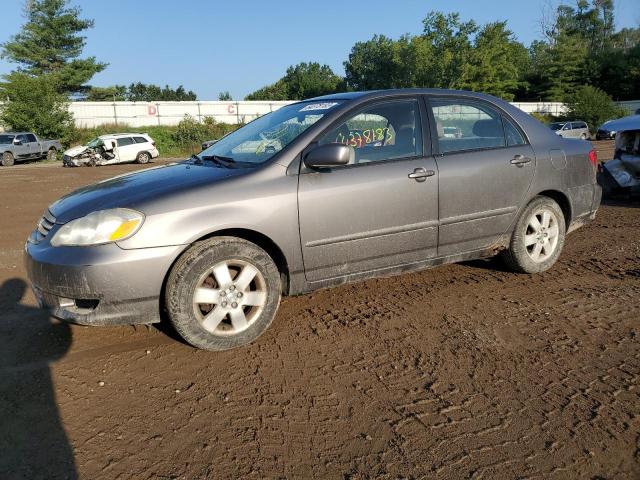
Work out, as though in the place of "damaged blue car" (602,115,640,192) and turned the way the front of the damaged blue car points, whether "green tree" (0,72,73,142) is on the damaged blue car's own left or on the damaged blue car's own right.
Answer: on the damaged blue car's own right

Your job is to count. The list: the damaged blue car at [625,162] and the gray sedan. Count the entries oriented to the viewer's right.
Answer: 0

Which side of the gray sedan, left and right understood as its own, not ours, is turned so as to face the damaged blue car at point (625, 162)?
back

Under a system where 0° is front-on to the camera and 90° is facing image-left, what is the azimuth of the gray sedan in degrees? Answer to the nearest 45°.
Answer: approximately 45°

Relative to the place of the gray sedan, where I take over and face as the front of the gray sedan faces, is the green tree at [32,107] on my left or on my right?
on my right

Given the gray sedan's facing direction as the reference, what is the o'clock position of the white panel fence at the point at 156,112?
The white panel fence is roughly at 4 o'clock from the gray sedan.

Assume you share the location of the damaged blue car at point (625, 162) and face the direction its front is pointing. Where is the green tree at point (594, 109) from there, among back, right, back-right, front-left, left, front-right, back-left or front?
back-right

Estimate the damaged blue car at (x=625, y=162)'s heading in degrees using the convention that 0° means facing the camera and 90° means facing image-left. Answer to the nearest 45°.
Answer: approximately 45°

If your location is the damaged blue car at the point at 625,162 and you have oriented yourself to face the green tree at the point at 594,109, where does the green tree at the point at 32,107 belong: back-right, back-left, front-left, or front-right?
front-left
